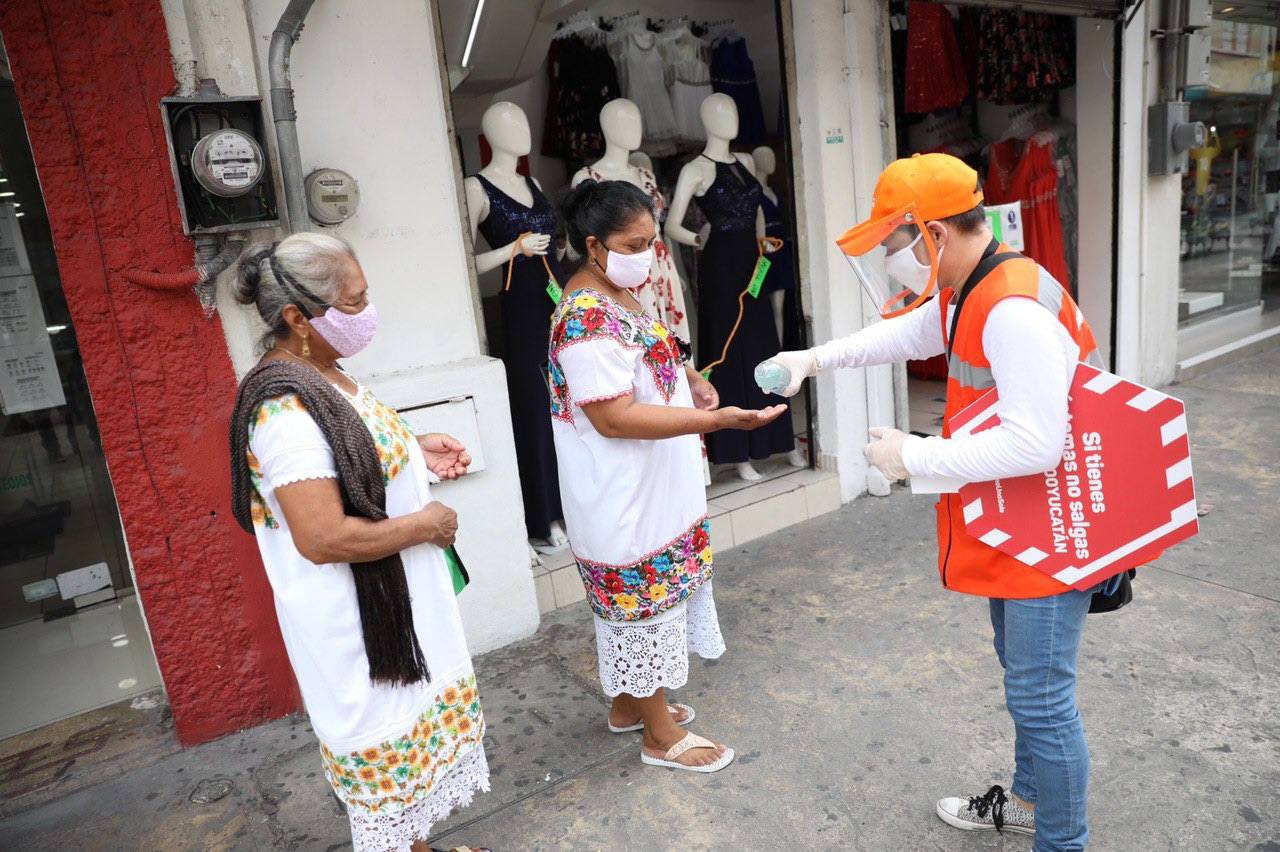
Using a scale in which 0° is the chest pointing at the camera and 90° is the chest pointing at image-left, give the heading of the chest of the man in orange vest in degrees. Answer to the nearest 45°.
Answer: approximately 90°

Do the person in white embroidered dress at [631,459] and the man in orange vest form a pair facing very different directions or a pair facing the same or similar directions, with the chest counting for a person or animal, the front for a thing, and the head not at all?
very different directions

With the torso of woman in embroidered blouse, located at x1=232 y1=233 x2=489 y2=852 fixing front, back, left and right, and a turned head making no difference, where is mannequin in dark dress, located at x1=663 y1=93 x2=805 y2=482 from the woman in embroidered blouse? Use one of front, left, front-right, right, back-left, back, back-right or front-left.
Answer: front-left

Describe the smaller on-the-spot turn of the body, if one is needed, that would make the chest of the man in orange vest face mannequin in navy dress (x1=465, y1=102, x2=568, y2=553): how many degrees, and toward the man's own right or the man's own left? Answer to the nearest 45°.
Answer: approximately 45° to the man's own right

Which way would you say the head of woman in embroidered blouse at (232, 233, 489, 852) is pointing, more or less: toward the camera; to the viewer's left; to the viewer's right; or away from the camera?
to the viewer's right

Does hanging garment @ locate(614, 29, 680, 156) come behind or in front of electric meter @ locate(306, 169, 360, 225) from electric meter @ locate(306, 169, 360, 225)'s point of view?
behind

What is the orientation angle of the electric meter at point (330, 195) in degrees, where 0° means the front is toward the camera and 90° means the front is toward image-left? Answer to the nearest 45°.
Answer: approximately 0°

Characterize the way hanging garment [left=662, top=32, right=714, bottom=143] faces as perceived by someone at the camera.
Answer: facing the viewer

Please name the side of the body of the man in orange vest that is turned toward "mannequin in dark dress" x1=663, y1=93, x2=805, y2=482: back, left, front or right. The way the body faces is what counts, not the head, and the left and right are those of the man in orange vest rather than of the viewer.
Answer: right

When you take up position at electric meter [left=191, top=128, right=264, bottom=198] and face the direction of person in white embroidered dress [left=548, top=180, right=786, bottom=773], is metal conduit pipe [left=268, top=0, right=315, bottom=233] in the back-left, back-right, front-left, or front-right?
front-left

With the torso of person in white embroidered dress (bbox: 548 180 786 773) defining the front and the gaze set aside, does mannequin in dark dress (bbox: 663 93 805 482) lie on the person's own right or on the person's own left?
on the person's own left

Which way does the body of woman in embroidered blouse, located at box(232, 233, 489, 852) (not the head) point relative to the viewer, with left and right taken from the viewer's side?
facing to the right of the viewer

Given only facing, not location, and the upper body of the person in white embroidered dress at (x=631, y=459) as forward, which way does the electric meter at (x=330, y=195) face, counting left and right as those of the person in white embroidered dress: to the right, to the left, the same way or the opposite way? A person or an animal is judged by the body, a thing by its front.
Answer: to the right
